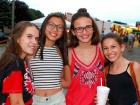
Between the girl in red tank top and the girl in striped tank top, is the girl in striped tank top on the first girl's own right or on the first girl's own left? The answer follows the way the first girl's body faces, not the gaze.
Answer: on the first girl's own right

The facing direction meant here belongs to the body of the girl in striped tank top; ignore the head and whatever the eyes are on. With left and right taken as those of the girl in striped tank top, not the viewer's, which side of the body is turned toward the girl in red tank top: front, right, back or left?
left

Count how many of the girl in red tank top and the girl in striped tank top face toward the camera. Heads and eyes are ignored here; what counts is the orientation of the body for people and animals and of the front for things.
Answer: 2

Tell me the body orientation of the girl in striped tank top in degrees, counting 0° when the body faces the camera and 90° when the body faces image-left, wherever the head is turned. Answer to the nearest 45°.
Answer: approximately 0°

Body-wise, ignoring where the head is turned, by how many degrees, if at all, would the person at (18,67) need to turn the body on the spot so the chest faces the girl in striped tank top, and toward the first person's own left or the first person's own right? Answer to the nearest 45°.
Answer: approximately 90° to the first person's own left
